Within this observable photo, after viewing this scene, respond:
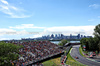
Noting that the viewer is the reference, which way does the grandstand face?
facing the viewer and to the right of the viewer

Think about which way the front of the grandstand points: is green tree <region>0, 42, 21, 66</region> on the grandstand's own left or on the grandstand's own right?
on the grandstand's own right
